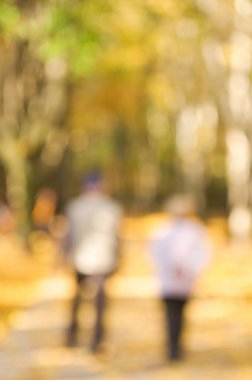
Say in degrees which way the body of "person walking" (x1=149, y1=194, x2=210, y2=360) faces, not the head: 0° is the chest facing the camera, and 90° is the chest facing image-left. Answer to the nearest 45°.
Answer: approximately 180°

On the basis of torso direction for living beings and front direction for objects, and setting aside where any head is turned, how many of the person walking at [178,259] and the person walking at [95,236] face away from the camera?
2

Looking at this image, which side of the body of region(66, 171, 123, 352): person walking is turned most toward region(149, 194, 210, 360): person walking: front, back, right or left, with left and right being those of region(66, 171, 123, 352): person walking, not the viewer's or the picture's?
right

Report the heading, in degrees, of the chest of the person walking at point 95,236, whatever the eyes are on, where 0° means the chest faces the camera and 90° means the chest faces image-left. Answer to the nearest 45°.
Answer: approximately 180°
